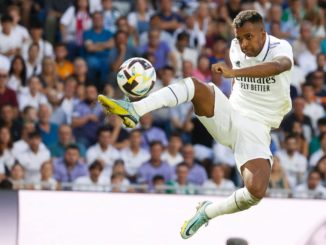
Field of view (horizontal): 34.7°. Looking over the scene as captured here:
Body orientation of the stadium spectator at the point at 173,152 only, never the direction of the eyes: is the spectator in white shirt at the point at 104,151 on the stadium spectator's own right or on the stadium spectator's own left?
on the stadium spectator's own right

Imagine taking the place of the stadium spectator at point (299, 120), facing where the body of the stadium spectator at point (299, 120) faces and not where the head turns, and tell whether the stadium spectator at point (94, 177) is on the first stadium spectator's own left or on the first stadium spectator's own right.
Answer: on the first stadium spectator's own right

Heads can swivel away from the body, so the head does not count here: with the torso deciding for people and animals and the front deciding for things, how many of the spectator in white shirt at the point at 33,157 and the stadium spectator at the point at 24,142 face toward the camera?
2

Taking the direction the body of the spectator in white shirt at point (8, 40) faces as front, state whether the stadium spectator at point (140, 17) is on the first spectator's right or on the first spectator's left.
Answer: on the first spectator's left

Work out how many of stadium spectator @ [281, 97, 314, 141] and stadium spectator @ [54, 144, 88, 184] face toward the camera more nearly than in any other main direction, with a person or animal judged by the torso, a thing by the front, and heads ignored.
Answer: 2

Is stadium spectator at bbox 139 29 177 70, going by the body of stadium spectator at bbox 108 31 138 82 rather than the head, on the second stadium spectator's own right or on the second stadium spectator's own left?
on the second stadium spectator's own left

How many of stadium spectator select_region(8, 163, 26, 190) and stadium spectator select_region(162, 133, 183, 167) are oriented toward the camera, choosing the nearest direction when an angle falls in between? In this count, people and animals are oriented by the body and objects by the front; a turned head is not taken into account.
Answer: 2
